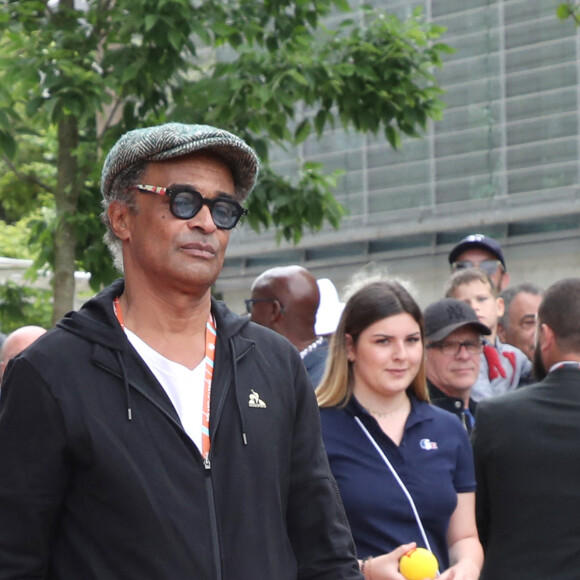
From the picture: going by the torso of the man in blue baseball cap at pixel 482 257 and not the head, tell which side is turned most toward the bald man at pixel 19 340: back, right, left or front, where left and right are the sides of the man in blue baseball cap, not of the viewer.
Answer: right

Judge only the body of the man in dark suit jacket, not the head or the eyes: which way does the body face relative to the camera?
away from the camera

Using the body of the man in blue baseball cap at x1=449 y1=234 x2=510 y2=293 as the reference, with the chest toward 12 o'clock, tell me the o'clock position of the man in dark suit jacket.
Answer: The man in dark suit jacket is roughly at 12 o'clock from the man in blue baseball cap.

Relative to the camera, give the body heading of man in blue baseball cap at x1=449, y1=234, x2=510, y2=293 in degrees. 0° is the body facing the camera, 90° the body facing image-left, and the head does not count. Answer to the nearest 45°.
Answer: approximately 0°

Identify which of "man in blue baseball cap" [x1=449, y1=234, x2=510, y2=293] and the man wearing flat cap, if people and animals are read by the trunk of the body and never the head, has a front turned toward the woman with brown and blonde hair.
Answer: the man in blue baseball cap

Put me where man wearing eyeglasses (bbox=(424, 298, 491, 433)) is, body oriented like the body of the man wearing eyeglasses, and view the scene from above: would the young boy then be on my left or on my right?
on my left

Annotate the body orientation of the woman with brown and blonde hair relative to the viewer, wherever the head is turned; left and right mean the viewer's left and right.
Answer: facing the viewer and to the right of the viewer

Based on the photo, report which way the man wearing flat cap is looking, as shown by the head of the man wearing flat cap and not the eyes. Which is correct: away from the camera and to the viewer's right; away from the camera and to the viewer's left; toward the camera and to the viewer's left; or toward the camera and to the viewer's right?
toward the camera and to the viewer's right

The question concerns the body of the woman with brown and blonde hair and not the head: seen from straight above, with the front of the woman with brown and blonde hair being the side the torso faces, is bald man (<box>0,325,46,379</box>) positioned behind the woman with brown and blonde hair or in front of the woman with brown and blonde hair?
behind

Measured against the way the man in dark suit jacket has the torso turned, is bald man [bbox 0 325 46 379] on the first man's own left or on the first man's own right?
on the first man's own left

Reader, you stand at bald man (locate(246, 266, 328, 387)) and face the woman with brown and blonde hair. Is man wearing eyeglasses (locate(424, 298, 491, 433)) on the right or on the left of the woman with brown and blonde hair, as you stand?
left

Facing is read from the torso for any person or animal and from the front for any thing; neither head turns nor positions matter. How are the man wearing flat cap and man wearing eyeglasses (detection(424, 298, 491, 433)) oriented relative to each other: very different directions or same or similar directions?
same or similar directions

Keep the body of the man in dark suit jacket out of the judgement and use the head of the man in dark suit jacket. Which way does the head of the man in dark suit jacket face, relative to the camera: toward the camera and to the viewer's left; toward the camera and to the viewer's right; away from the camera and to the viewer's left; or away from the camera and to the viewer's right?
away from the camera and to the viewer's left

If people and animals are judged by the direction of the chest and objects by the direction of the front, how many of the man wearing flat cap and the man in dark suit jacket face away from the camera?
1

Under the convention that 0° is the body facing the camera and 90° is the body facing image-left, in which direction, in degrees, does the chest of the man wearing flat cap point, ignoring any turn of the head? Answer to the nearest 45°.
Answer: approximately 315°
